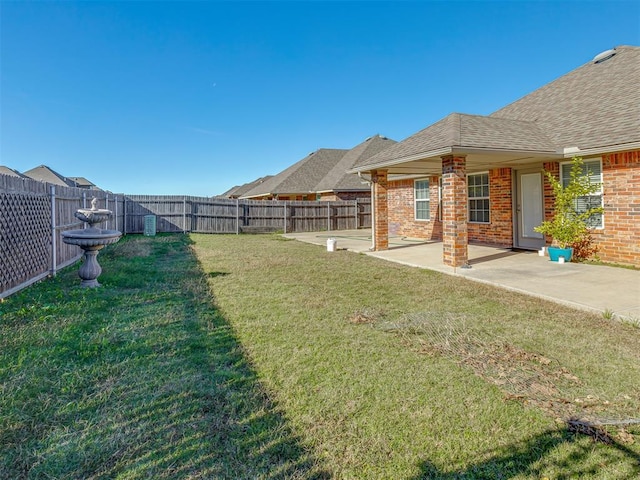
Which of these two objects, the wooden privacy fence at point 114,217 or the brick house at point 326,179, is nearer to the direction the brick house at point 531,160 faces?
the wooden privacy fence

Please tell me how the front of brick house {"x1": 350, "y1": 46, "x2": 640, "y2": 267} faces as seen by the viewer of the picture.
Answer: facing away from the viewer and to the right of the viewer

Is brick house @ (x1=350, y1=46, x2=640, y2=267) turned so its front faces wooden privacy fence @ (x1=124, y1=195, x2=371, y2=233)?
no

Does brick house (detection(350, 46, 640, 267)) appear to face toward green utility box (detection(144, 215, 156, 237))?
no

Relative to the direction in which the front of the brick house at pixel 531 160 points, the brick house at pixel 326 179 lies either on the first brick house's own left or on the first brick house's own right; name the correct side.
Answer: on the first brick house's own left

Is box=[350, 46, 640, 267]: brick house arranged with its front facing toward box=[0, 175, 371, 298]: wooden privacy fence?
no

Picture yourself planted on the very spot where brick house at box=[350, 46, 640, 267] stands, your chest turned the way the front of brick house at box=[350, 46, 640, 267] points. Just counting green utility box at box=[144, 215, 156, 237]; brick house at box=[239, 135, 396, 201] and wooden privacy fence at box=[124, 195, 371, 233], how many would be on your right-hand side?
0
